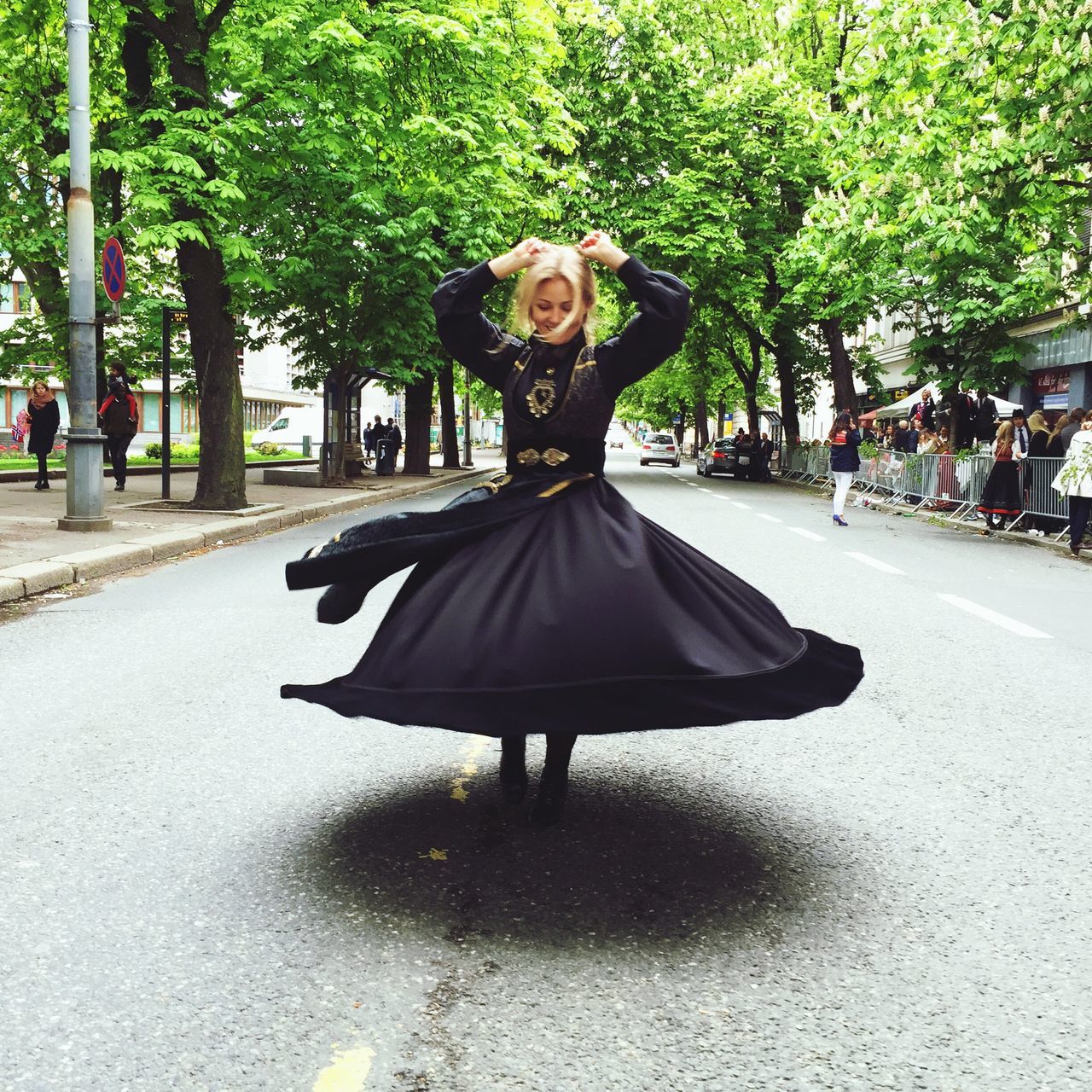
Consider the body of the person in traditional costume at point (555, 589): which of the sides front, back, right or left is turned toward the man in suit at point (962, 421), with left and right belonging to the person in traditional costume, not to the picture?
back

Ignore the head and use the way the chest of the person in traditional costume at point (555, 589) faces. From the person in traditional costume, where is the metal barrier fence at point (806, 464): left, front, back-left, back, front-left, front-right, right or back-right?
back

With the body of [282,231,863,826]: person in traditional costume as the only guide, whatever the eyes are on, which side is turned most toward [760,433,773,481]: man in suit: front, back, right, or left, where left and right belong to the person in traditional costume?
back

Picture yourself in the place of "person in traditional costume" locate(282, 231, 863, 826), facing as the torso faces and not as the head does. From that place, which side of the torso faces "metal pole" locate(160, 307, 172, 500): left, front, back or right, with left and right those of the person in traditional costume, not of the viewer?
back

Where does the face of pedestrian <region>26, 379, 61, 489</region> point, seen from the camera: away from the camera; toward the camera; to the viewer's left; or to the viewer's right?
toward the camera

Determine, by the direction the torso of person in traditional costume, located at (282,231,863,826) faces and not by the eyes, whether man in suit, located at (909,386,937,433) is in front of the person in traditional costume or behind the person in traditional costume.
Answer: behind

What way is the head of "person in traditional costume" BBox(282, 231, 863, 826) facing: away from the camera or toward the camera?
toward the camera

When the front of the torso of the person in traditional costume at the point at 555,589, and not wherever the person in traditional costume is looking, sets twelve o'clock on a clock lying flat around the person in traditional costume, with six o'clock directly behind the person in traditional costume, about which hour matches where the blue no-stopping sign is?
The blue no-stopping sign is roughly at 5 o'clock from the person in traditional costume.

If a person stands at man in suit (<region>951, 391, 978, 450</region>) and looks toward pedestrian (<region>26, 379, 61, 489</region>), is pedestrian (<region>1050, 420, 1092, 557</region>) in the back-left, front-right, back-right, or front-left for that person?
front-left

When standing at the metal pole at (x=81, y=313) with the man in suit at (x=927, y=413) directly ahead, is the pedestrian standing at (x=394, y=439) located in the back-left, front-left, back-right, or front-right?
front-left

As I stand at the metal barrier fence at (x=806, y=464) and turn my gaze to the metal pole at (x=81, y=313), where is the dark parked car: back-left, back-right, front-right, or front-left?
back-right

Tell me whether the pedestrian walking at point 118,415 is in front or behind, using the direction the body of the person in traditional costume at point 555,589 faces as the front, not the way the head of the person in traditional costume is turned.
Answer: behind

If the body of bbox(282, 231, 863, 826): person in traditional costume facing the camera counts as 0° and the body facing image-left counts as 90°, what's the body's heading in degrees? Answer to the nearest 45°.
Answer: approximately 0°

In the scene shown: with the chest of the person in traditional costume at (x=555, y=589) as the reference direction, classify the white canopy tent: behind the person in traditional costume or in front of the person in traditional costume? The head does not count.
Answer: behind
